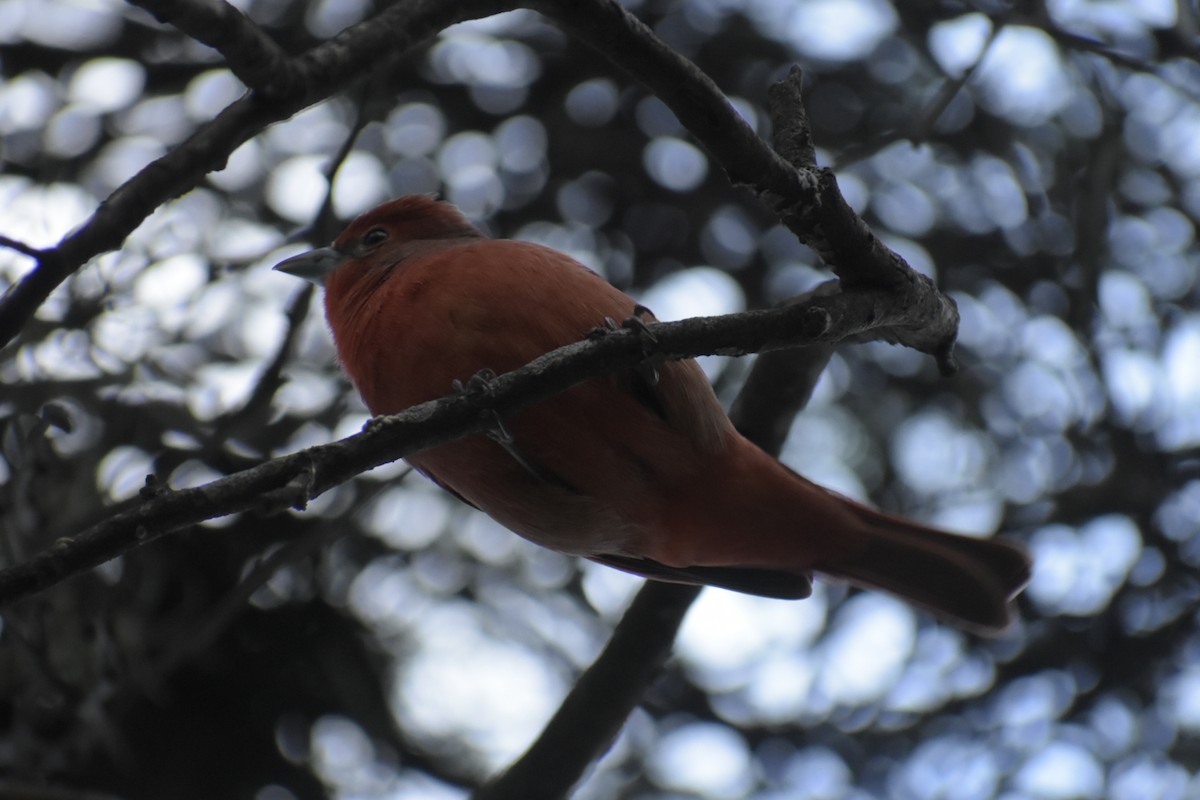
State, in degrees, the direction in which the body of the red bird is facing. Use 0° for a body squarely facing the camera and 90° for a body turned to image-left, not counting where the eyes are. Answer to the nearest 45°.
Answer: approximately 90°
